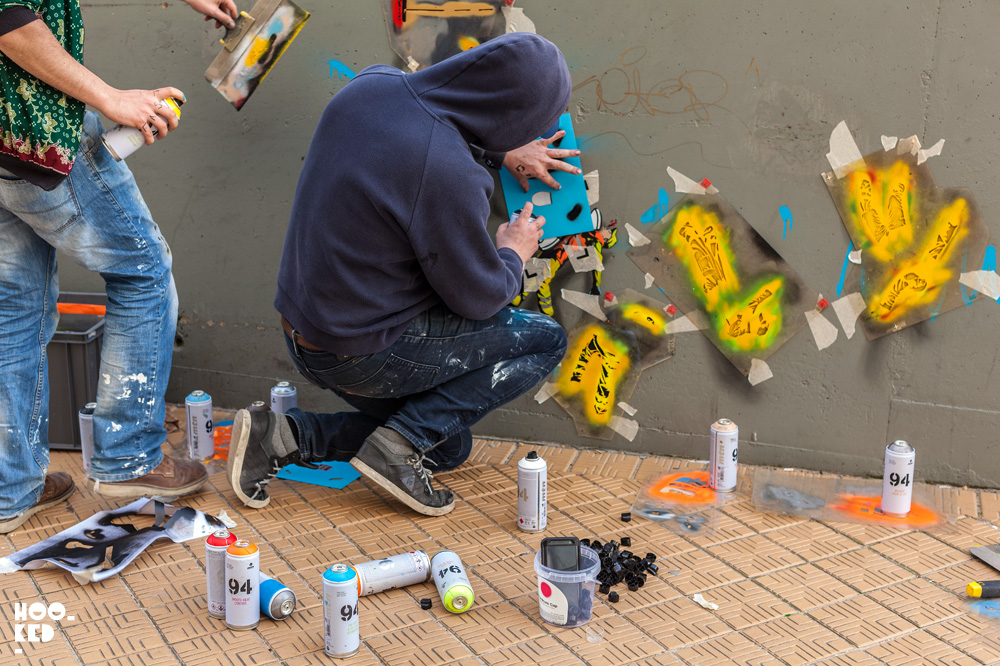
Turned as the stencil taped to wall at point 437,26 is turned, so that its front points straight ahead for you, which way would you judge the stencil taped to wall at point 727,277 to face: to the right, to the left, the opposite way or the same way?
the same way

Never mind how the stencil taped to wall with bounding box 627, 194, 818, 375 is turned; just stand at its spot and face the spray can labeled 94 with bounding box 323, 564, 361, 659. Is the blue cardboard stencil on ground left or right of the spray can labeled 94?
right

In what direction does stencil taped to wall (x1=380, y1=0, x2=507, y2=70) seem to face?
toward the camera

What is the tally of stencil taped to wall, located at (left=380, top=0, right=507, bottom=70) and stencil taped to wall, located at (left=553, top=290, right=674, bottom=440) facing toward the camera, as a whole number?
2

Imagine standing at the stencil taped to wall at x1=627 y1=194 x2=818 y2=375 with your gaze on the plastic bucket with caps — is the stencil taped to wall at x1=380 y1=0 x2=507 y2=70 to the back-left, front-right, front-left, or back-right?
front-right

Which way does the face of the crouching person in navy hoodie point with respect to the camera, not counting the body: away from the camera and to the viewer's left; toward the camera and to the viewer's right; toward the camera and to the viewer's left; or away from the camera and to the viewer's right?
away from the camera and to the viewer's right

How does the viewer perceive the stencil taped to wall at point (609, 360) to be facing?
facing the viewer

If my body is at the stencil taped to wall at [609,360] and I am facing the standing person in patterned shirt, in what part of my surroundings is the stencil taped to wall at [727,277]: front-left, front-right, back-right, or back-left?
back-left

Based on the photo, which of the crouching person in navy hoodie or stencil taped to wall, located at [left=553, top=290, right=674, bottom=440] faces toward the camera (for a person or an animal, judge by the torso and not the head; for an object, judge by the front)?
the stencil taped to wall

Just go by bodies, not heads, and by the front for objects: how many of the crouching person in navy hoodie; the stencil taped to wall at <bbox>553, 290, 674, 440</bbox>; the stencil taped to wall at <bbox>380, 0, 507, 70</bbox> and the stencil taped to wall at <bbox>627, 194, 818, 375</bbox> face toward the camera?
3

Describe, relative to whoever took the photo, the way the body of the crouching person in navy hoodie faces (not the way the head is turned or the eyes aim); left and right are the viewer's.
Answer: facing away from the viewer and to the right of the viewer
